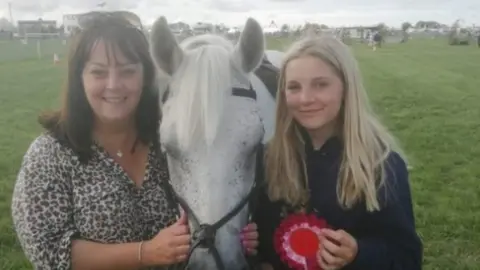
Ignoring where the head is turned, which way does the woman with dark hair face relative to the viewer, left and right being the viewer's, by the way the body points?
facing the viewer and to the right of the viewer
